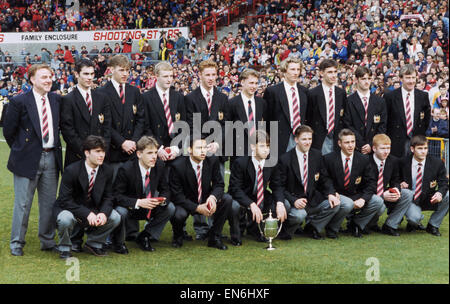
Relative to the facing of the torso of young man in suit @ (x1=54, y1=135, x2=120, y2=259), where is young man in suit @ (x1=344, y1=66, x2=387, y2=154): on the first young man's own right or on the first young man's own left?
on the first young man's own left

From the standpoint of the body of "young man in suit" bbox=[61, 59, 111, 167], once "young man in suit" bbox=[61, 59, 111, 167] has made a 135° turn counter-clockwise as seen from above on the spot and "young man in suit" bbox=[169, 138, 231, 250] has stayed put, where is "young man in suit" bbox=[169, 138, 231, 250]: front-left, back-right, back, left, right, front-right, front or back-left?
right

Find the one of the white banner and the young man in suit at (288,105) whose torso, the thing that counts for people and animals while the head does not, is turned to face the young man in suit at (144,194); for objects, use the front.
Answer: the white banner

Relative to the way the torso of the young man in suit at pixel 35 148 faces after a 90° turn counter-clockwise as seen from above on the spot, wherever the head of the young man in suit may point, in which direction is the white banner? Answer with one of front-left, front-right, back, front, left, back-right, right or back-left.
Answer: front-left

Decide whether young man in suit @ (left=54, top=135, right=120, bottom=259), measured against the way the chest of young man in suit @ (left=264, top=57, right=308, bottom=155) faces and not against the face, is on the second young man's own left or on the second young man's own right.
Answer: on the second young man's own right

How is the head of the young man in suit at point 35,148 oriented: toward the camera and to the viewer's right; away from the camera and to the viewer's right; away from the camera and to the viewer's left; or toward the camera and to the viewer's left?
toward the camera and to the viewer's right

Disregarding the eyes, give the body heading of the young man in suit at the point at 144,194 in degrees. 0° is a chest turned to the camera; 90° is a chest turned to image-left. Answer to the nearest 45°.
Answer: approximately 315°

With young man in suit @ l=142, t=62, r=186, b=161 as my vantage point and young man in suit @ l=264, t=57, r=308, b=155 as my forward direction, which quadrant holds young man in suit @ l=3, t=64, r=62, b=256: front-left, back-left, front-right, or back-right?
back-right

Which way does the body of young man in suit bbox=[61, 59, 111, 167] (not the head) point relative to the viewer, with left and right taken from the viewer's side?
facing the viewer and to the right of the viewer

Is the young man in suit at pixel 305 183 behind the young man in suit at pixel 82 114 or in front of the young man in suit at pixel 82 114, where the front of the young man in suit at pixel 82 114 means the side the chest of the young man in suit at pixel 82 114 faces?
in front

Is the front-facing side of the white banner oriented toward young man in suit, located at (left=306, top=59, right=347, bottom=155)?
yes

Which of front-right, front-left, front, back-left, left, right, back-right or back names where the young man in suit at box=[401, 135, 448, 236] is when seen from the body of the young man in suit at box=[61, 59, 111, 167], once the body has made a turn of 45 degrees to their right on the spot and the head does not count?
left

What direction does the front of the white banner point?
toward the camera
